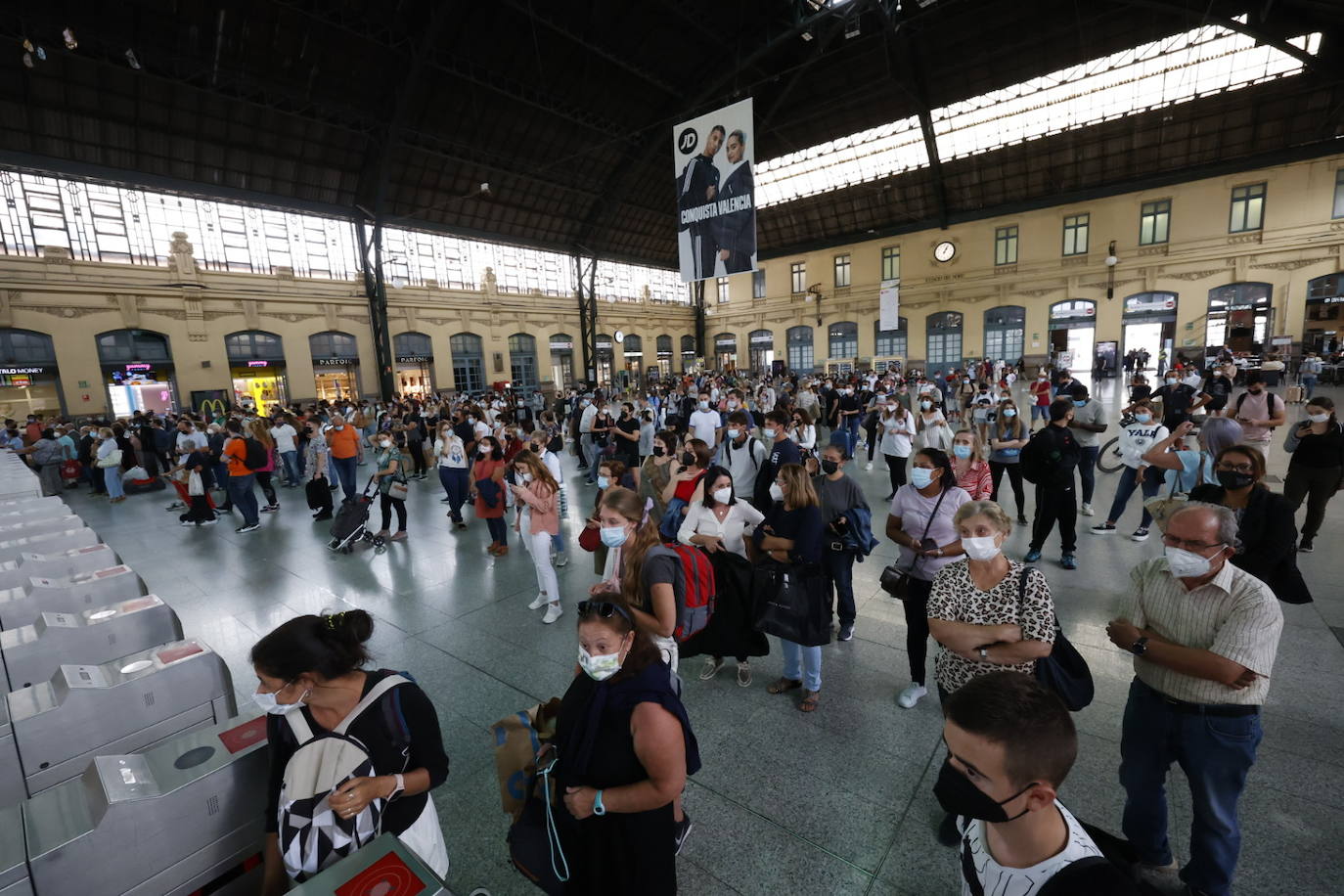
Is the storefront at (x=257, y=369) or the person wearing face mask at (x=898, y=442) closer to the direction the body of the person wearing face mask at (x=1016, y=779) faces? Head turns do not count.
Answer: the storefront

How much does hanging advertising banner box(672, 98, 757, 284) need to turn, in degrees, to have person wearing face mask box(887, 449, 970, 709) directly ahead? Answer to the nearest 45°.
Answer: approximately 45° to its left

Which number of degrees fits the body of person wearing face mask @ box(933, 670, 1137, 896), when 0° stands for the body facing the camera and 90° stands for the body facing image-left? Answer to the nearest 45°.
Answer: approximately 45°

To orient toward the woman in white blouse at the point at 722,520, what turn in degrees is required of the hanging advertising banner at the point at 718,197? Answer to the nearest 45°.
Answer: approximately 45° to its left

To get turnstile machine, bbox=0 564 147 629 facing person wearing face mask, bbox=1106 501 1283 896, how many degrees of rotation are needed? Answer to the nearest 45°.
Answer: approximately 45° to its right

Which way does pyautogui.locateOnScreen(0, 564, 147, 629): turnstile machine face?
to the viewer's right

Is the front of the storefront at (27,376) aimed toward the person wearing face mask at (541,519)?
yes

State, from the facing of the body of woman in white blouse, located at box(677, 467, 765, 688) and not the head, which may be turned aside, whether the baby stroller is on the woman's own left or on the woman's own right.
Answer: on the woman's own right

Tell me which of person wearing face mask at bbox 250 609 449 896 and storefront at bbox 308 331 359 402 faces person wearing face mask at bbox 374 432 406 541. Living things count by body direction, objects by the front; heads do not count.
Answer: the storefront

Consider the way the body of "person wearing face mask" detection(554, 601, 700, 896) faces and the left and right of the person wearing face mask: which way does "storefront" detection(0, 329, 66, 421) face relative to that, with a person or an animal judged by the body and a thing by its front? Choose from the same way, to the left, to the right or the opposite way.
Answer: to the left

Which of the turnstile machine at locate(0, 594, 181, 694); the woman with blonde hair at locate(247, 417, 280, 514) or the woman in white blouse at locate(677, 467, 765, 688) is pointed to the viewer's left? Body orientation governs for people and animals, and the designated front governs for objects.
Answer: the woman with blonde hair
